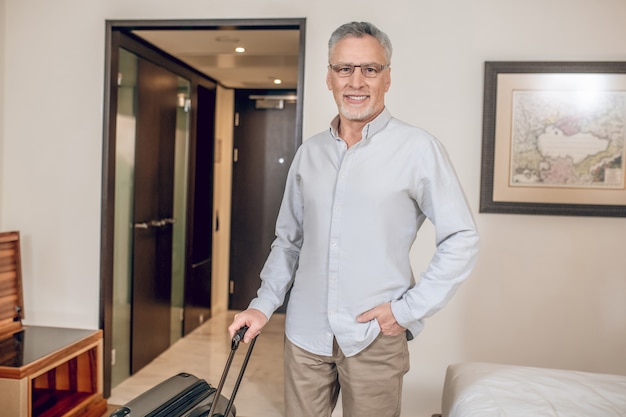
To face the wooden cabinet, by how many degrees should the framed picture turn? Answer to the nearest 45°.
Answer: approximately 90° to its right

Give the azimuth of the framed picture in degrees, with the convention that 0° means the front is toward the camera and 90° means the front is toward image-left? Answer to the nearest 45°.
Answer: approximately 0°

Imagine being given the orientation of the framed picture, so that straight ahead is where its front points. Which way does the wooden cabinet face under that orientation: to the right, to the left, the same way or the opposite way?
to the left

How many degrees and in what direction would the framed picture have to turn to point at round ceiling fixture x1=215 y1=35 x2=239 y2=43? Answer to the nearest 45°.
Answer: approximately 90° to its right

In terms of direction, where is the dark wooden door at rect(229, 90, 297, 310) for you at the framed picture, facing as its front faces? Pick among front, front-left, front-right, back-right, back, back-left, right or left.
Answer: back-right

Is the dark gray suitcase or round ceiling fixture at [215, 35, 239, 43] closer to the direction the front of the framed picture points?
the dark gray suitcase

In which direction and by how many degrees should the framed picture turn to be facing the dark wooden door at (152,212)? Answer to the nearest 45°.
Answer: approximately 90° to its right

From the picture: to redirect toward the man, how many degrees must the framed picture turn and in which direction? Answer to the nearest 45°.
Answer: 0° — it already faces them

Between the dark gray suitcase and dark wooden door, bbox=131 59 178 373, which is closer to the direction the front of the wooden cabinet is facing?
the dark gray suitcase
